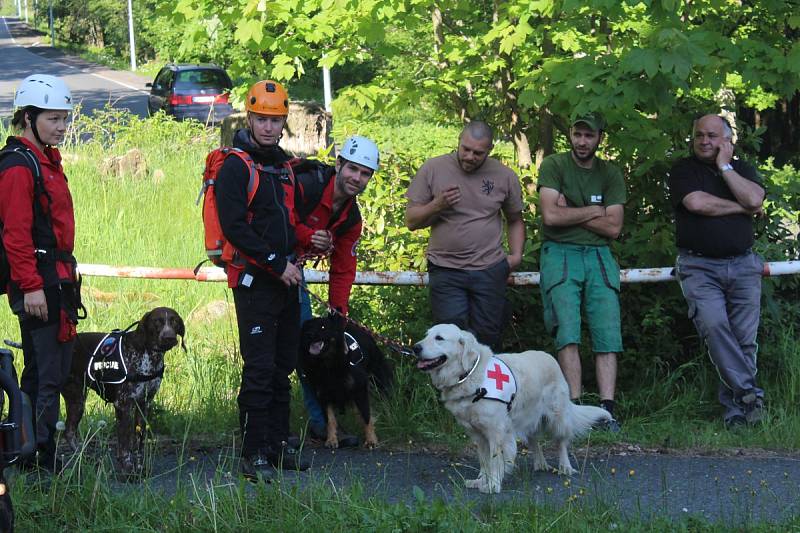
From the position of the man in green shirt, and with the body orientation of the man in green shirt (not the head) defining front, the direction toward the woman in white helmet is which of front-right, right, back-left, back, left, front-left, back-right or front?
front-right

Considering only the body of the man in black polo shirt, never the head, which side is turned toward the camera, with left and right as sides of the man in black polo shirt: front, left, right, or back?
front

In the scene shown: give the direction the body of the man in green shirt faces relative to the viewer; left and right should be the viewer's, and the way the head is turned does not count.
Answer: facing the viewer

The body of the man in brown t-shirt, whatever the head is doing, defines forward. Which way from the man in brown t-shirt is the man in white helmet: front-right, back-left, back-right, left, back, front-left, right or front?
front-right

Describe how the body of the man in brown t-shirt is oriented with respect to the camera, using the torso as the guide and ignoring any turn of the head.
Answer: toward the camera

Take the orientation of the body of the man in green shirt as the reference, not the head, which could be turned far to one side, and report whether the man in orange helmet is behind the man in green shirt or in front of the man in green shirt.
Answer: in front

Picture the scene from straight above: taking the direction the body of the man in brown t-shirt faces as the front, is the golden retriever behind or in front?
in front

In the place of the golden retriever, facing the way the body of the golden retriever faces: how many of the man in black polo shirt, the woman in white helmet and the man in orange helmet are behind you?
1

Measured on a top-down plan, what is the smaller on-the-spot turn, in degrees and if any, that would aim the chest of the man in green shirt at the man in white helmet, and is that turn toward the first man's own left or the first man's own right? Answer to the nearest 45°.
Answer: approximately 45° to the first man's own right
